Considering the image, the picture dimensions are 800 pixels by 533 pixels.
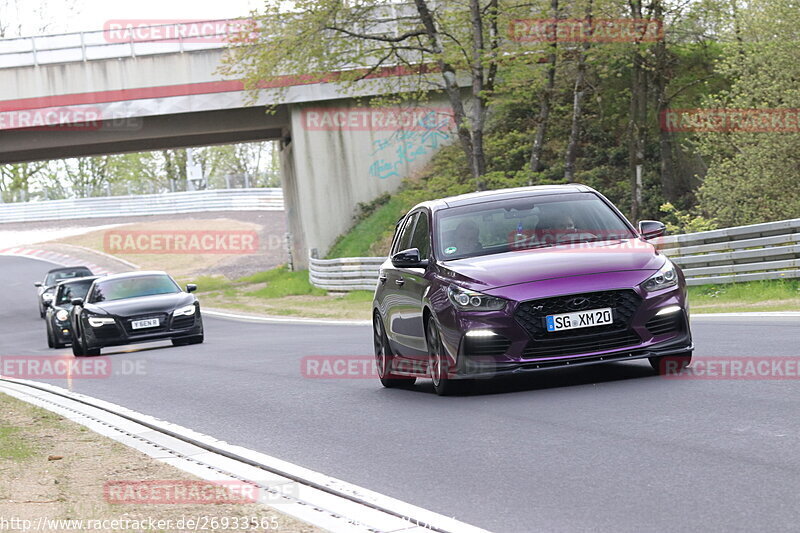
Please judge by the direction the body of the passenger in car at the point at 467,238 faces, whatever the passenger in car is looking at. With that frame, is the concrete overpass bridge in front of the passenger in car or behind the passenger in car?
behind

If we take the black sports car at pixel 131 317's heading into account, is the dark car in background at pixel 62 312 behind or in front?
behind

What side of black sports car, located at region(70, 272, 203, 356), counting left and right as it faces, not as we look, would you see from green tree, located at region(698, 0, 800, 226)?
left

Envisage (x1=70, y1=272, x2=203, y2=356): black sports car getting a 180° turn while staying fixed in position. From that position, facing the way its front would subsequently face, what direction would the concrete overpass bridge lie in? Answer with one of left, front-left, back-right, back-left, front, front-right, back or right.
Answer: front

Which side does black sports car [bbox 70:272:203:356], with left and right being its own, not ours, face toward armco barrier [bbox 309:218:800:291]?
left

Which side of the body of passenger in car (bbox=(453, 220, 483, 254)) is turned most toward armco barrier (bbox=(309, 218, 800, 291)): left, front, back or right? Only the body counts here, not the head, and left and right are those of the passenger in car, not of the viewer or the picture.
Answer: back

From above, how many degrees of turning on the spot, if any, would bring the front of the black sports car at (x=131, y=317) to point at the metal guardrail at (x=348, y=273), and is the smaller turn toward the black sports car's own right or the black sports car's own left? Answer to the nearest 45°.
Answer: approximately 135° to the black sports car's own left

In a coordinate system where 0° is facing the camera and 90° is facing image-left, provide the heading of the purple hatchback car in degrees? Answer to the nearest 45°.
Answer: approximately 315°

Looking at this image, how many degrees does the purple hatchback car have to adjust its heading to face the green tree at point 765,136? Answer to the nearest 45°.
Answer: approximately 135° to its left

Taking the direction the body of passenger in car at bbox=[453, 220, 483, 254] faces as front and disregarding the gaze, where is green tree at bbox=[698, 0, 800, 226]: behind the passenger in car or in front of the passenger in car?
behind

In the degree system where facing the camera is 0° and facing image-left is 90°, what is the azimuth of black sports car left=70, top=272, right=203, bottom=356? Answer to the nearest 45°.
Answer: approximately 0°
